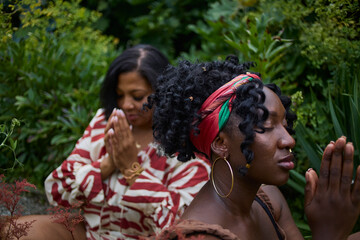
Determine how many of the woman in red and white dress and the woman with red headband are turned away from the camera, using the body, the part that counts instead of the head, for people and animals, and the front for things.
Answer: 0

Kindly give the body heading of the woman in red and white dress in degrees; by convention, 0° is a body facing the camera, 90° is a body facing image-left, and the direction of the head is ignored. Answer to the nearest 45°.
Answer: approximately 45°

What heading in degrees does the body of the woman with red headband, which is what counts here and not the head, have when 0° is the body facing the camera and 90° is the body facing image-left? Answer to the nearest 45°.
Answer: approximately 315°

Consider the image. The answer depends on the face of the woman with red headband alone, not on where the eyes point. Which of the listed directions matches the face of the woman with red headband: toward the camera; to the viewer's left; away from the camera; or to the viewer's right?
to the viewer's right

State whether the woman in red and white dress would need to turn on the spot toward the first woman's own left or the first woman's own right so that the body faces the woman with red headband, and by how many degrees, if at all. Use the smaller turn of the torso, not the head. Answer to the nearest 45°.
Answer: approximately 90° to the first woman's own left
